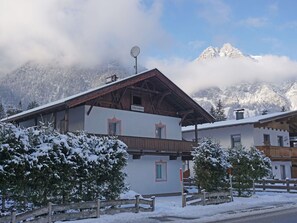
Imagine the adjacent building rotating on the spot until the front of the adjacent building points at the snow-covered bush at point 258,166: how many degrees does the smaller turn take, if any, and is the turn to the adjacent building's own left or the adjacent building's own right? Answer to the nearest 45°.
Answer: approximately 45° to the adjacent building's own right

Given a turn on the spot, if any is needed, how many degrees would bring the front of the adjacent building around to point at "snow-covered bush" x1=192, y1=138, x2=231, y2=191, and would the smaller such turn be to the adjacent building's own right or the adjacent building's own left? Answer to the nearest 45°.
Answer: approximately 45° to the adjacent building's own right

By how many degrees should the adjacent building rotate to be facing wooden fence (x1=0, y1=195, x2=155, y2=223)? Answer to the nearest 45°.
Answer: approximately 45° to its right

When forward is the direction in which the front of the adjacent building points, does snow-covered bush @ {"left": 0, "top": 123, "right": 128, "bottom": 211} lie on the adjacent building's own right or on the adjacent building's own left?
on the adjacent building's own right

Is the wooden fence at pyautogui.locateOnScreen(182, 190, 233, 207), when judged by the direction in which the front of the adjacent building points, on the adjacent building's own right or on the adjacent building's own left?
on the adjacent building's own right

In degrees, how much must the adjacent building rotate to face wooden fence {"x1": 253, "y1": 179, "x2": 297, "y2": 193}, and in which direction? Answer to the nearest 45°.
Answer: approximately 45° to its right

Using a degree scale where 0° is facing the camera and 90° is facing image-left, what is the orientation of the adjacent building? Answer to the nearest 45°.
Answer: approximately 315°
